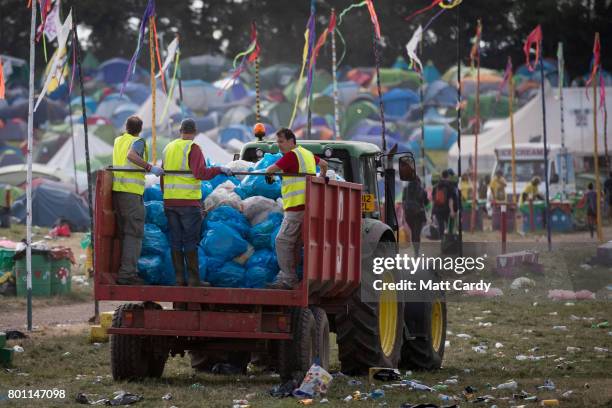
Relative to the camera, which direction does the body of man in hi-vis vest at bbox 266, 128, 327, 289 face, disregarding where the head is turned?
to the viewer's left

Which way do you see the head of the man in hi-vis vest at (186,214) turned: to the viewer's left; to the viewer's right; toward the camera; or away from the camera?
away from the camera

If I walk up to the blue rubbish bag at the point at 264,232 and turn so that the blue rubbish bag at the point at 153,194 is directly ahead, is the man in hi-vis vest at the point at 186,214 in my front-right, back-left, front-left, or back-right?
front-left

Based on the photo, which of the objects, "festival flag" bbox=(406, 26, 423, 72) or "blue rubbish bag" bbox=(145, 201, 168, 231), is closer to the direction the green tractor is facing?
the festival flag

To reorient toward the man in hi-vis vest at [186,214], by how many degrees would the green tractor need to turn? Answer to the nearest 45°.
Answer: approximately 180°
